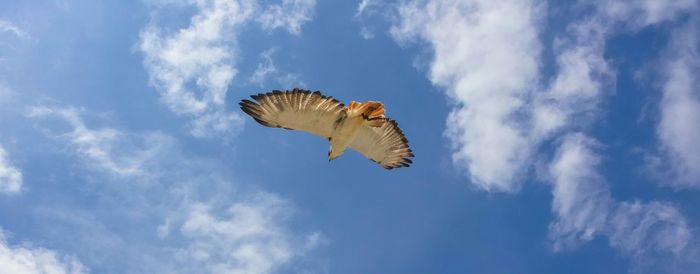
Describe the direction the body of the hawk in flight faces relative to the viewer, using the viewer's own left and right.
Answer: facing away from the viewer and to the left of the viewer
